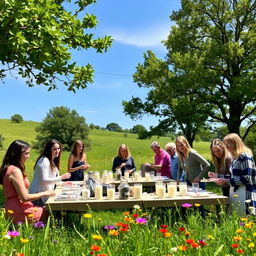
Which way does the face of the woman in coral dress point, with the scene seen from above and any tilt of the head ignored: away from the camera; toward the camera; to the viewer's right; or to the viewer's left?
to the viewer's right

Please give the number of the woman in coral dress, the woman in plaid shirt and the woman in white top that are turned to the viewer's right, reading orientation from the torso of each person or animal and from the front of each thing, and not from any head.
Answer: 2

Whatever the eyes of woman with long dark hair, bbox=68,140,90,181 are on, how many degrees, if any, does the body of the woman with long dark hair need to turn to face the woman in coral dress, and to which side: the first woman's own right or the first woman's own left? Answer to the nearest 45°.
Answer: approximately 45° to the first woman's own right

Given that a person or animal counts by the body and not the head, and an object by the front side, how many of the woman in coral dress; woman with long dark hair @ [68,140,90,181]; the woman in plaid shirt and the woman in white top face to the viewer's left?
1

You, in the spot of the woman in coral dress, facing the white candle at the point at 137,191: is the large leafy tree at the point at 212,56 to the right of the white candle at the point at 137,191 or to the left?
left

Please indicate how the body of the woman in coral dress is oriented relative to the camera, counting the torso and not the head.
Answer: to the viewer's right

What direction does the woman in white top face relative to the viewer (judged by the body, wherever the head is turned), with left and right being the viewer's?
facing to the right of the viewer

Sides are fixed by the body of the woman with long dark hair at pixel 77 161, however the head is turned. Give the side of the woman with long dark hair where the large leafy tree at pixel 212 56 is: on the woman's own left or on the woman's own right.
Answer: on the woman's own left

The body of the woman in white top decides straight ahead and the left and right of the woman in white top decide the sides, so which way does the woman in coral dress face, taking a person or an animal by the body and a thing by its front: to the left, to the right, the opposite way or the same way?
the same way

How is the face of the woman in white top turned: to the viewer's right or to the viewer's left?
to the viewer's right

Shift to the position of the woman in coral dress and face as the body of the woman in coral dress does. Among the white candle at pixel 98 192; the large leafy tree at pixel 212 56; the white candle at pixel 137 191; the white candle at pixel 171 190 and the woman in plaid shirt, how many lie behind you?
0

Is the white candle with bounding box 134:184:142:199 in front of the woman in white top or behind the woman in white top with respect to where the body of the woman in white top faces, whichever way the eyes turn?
in front

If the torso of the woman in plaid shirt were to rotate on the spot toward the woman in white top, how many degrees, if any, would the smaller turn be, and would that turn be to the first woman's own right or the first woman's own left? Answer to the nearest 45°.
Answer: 0° — they already face them

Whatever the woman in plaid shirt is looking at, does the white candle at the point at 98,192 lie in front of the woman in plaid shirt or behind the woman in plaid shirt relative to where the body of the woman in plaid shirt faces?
in front

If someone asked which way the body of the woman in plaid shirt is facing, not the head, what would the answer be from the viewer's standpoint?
to the viewer's left

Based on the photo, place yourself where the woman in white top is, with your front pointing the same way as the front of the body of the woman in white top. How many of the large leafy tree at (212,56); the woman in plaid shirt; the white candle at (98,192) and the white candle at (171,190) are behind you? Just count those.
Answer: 0

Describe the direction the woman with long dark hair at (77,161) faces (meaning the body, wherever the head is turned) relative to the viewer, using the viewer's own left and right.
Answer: facing the viewer and to the right of the viewer

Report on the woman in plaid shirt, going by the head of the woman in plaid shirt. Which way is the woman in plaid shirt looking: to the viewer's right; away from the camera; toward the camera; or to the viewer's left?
to the viewer's left
